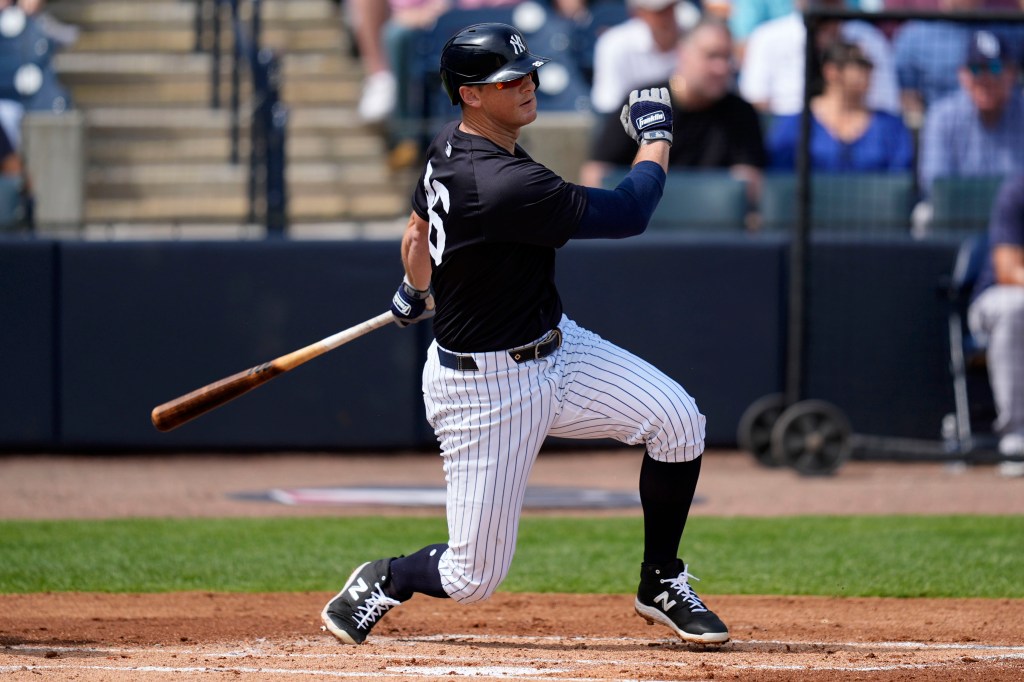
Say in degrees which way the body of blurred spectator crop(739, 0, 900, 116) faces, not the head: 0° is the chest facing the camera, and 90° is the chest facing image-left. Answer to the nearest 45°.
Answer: approximately 0°

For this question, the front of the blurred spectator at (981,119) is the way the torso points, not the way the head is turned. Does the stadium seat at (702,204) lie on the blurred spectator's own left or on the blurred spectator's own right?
on the blurred spectator's own right

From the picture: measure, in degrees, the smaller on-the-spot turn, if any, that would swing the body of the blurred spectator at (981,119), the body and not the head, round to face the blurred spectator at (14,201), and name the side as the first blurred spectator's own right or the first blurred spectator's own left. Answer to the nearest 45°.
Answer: approximately 90° to the first blurred spectator's own right

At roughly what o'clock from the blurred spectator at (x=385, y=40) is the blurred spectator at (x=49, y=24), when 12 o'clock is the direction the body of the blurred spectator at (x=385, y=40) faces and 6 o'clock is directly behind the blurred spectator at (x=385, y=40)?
the blurred spectator at (x=49, y=24) is roughly at 3 o'clock from the blurred spectator at (x=385, y=40).

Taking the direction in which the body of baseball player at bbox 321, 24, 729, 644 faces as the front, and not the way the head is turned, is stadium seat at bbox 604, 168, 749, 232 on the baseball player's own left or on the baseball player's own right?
on the baseball player's own left
